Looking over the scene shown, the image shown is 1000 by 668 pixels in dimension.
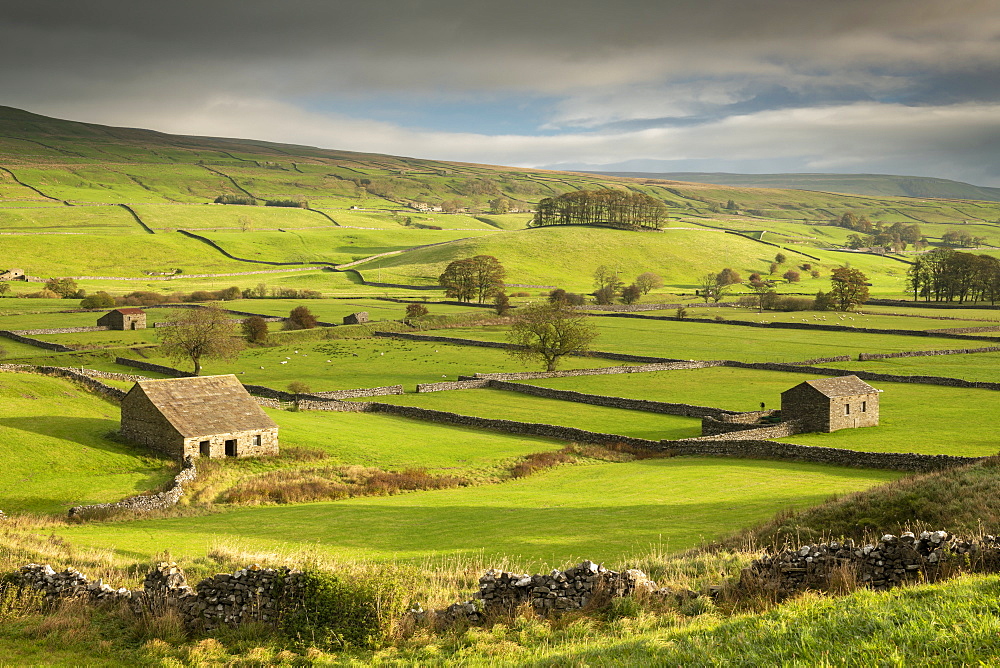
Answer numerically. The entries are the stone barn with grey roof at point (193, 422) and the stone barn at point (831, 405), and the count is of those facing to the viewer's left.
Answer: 0

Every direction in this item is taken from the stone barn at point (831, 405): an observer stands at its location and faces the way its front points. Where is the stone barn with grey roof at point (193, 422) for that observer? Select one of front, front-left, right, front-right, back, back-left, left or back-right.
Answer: right

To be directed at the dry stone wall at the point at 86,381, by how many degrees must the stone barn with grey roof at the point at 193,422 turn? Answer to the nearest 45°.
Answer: approximately 180°

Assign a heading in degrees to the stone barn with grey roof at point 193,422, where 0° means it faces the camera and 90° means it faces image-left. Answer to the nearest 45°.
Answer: approximately 315°

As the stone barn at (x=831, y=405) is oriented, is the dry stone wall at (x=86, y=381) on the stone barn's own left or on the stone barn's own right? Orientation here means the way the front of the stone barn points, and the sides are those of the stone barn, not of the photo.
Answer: on the stone barn's own right

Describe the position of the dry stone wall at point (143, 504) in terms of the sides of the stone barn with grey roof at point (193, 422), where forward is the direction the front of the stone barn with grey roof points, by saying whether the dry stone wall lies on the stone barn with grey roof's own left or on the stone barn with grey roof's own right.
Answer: on the stone barn with grey roof's own right

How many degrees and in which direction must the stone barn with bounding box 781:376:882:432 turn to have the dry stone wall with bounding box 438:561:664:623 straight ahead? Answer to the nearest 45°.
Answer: approximately 45° to its right

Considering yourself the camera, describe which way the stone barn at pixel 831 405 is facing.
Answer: facing the viewer and to the right of the viewer

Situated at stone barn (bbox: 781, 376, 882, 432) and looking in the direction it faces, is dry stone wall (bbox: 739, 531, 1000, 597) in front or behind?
in front

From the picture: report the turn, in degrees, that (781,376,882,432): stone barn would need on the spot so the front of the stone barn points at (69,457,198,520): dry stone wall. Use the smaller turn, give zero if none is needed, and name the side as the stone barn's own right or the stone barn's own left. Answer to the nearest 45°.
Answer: approximately 90° to the stone barn's own right

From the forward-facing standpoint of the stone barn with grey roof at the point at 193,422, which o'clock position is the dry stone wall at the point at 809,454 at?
The dry stone wall is roughly at 11 o'clock from the stone barn with grey roof.
